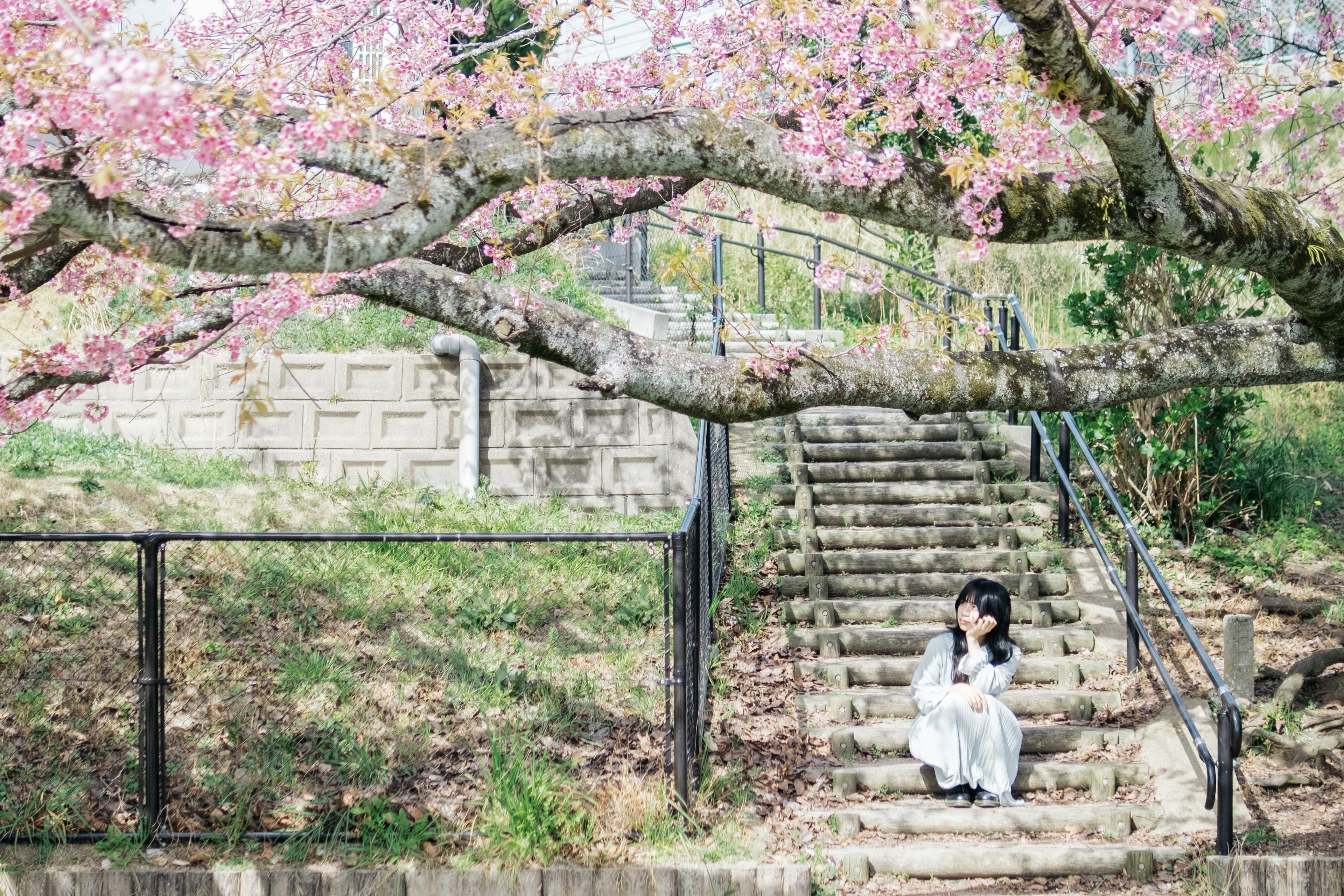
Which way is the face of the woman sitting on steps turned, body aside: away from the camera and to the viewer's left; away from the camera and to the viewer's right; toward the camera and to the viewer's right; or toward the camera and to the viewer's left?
toward the camera and to the viewer's left

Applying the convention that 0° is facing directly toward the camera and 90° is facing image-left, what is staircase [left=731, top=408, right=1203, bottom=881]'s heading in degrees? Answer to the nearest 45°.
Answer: approximately 0°

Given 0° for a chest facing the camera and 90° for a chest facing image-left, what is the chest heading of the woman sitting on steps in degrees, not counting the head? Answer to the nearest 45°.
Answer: approximately 0°

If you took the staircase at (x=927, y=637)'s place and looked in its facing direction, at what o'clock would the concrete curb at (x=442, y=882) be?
The concrete curb is roughly at 1 o'clock from the staircase.

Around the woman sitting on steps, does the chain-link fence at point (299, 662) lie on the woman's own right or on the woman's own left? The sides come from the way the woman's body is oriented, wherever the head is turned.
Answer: on the woman's own right
